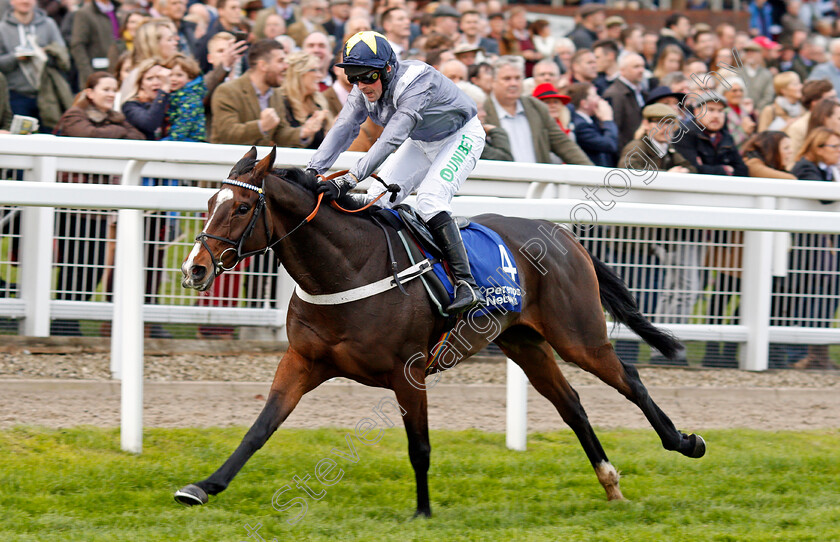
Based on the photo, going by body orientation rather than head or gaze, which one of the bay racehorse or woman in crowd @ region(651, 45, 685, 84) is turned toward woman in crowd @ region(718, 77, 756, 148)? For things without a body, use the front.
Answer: woman in crowd @ region(651, 45, 685, 84)

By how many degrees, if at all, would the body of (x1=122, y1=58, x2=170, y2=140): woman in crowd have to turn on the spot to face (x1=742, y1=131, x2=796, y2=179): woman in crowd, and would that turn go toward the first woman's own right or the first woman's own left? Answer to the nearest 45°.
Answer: approximately 45° to the first woman's own left

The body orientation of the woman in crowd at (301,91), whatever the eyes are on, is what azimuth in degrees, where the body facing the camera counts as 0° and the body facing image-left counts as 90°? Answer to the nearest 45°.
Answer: approximately 315°

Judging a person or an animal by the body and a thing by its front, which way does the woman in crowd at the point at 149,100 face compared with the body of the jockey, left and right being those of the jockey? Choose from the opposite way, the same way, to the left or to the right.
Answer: to the left

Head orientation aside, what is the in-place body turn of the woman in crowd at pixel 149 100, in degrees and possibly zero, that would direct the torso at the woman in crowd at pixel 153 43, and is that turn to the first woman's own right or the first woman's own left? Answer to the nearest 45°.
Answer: approximately 135° to the first woman's own left

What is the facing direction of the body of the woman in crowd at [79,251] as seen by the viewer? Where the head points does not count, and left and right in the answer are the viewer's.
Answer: facing the viewer and to the right of the viewer

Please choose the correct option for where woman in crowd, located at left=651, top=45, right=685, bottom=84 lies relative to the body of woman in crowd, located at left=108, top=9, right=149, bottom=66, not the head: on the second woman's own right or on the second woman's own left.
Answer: on the second woman's own left

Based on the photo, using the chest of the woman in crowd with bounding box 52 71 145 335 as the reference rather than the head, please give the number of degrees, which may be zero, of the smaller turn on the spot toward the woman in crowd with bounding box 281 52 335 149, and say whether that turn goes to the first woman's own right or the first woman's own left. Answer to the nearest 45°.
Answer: approximately 90° to the first woman's own left

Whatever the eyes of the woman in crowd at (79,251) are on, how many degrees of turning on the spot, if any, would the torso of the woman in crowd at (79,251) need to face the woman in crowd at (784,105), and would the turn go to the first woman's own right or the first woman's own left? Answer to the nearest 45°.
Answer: approximately 90° to the first woman's own left

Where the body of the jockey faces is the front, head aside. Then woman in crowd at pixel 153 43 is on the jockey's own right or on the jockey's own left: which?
on the jockey's own right

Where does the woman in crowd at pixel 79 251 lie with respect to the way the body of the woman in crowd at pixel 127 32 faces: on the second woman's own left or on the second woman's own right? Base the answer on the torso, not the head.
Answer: on the second woman's own right

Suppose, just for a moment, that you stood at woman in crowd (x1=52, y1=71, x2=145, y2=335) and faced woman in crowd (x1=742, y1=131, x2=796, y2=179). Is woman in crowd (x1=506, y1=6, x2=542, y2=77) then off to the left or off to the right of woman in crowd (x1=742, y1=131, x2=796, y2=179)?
left
